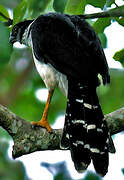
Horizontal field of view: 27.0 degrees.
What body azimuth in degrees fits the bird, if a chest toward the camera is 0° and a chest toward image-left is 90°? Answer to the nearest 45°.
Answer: approximately 135°

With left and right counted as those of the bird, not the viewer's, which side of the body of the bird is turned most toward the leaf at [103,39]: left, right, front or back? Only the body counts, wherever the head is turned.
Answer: right

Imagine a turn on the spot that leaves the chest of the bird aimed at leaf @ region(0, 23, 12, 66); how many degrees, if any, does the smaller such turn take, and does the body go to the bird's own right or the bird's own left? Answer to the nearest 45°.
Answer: approximately 90° to the bird's own left
